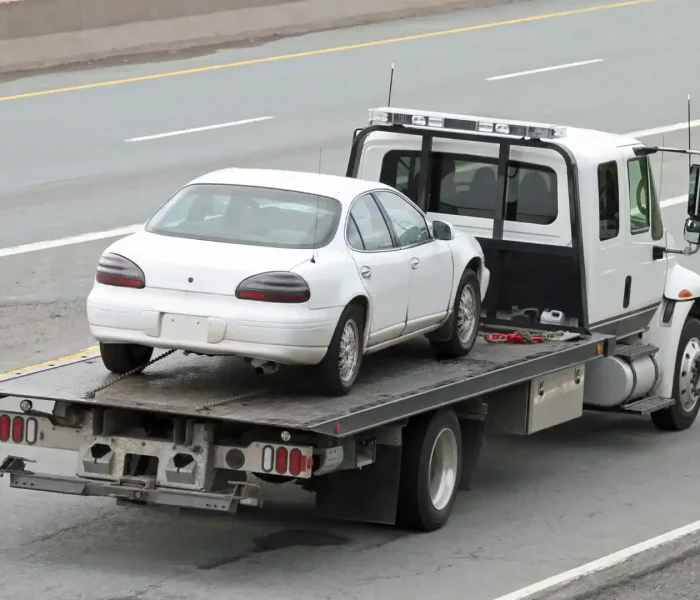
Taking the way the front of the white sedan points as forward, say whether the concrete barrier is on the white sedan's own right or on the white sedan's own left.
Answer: on the white sedan's own left

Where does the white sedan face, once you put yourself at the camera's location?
facing away from the viewer and to the right of the viewer

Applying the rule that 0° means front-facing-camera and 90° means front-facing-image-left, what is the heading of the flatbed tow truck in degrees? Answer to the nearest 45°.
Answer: approximately 225°

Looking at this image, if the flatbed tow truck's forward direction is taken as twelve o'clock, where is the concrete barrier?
The concrete barrier is roughly at 10 o'clock from the flatbed tow truck.
